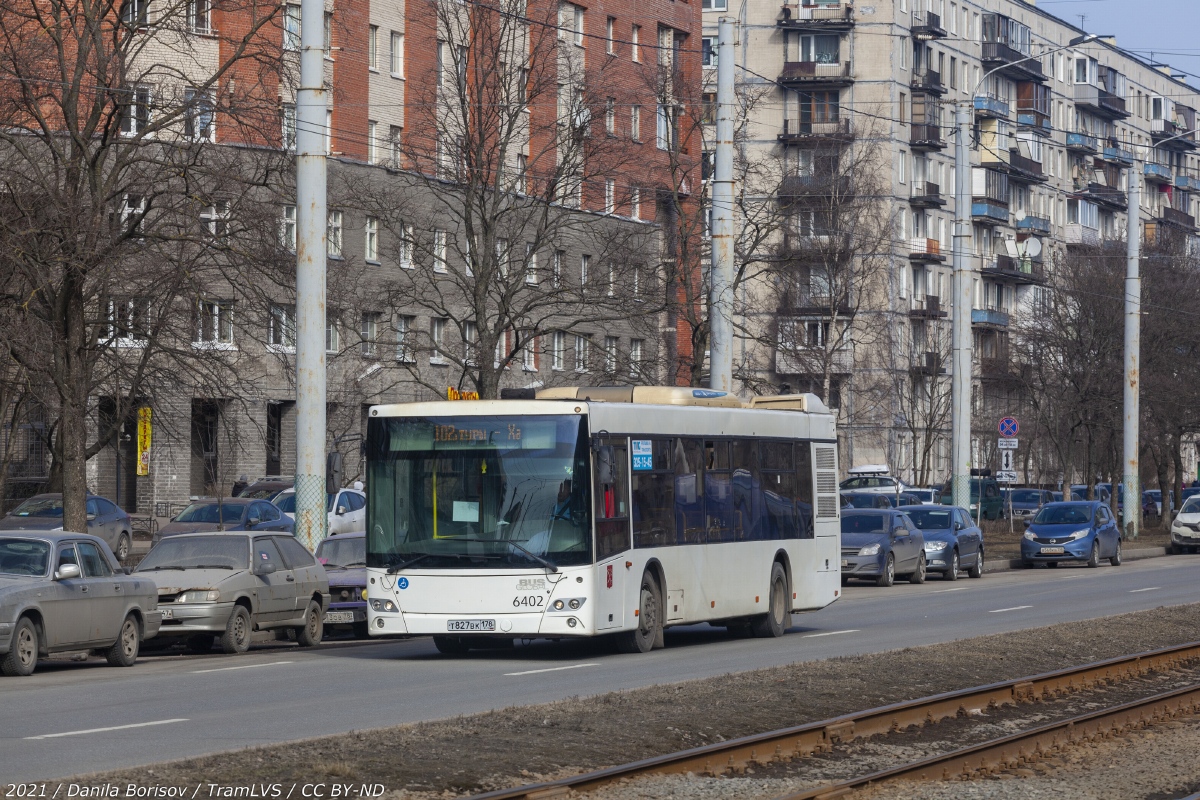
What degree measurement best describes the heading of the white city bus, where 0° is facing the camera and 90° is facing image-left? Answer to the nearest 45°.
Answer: approximately 45°

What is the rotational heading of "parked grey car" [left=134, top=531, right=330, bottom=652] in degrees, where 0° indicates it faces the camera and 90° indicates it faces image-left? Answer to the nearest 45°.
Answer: approximately 45°

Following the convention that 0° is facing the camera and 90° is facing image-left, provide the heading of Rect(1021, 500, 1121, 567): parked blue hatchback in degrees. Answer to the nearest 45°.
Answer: approximately 45°

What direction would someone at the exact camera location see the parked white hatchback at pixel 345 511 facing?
facing the viewer and to the left of the viewer

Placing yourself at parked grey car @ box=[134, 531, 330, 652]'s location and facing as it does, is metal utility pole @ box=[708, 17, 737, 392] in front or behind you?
behind

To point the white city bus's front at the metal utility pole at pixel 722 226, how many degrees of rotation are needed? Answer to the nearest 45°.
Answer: approximately 135° to its right

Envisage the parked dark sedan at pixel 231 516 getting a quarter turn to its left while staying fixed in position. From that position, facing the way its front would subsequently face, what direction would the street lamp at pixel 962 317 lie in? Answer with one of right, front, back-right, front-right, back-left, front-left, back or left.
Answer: front-left

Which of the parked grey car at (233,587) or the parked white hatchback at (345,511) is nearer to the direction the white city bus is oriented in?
the parked grey car

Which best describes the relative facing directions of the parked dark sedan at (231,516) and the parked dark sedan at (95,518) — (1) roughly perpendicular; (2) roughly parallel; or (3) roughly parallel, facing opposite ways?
roughly parallel

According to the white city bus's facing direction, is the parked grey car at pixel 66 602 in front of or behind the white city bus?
in front

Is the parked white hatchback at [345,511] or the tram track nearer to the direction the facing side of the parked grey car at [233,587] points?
the tram track

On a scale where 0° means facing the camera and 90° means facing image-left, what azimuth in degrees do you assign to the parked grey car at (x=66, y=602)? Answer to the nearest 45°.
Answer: approximately 45°
